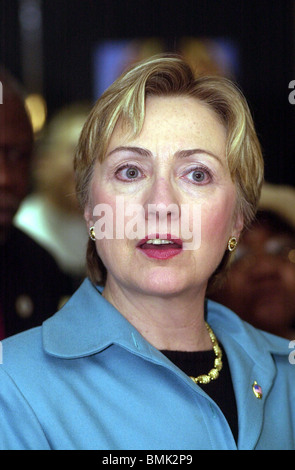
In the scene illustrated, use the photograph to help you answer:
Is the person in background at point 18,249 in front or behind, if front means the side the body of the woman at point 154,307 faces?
behind

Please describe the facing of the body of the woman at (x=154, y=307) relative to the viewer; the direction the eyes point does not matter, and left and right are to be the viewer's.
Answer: facing the viewer and to the right of the viewer

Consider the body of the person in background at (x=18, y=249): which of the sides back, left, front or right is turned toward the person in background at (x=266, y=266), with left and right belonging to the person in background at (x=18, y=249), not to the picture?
left

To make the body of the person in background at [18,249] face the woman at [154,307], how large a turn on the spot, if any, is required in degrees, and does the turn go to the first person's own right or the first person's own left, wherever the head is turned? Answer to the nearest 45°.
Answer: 0° — they already face them

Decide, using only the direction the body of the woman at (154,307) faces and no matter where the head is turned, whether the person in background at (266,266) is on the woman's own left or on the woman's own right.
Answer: on the woman's own left

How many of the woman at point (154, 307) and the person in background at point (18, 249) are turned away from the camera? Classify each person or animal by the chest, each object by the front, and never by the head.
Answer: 0
